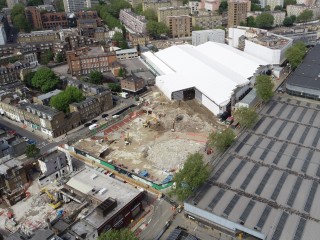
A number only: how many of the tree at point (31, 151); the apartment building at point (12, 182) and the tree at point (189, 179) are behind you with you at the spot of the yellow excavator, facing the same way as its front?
1

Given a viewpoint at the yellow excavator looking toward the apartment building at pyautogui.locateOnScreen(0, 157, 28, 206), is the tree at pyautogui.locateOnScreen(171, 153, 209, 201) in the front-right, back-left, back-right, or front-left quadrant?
back-right
